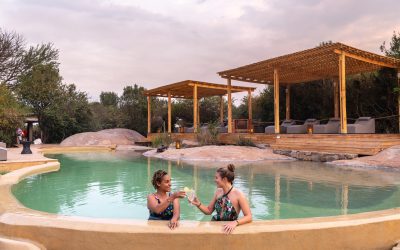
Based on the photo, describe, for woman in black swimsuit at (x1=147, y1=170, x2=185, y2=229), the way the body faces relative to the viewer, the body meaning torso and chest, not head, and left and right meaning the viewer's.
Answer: facing the viewer and to the right of the viewer

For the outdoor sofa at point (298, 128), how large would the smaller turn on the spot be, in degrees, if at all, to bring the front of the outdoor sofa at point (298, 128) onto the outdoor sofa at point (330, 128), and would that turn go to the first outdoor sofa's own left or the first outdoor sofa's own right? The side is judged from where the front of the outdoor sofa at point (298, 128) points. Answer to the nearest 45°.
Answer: approximately 90° to the first outdoor sofa's own left

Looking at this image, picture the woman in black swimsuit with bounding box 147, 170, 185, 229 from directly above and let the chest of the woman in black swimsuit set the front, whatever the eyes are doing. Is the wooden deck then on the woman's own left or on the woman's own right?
on the woman's own left

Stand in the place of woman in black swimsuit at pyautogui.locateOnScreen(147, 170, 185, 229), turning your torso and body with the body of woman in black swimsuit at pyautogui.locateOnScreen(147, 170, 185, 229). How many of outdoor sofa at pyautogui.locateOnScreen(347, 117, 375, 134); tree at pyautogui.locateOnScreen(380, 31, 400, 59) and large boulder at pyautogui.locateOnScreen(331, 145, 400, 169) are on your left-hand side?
3

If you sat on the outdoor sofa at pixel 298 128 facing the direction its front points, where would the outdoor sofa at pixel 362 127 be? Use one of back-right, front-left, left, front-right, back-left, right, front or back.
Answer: left

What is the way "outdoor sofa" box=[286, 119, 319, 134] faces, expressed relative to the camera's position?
facing the viewer and to the left of the viewer

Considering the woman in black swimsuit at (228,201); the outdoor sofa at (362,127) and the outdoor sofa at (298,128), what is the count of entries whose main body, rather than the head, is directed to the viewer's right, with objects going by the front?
0

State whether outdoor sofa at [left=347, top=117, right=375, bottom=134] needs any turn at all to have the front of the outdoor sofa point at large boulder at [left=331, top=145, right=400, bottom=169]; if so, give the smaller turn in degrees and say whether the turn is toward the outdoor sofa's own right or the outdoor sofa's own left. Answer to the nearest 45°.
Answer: approximately 45° to the outdoor sofa's own left

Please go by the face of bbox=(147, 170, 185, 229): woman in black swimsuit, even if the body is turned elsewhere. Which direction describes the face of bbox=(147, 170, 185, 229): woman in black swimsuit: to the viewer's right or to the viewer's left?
to the viewer's right

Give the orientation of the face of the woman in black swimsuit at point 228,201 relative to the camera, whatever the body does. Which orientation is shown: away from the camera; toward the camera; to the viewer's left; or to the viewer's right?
to the viewer's left

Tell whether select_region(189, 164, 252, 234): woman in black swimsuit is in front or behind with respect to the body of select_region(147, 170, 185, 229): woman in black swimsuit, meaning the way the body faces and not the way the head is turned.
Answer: in front

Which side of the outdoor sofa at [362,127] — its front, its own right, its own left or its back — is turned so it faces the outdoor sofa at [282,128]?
right
